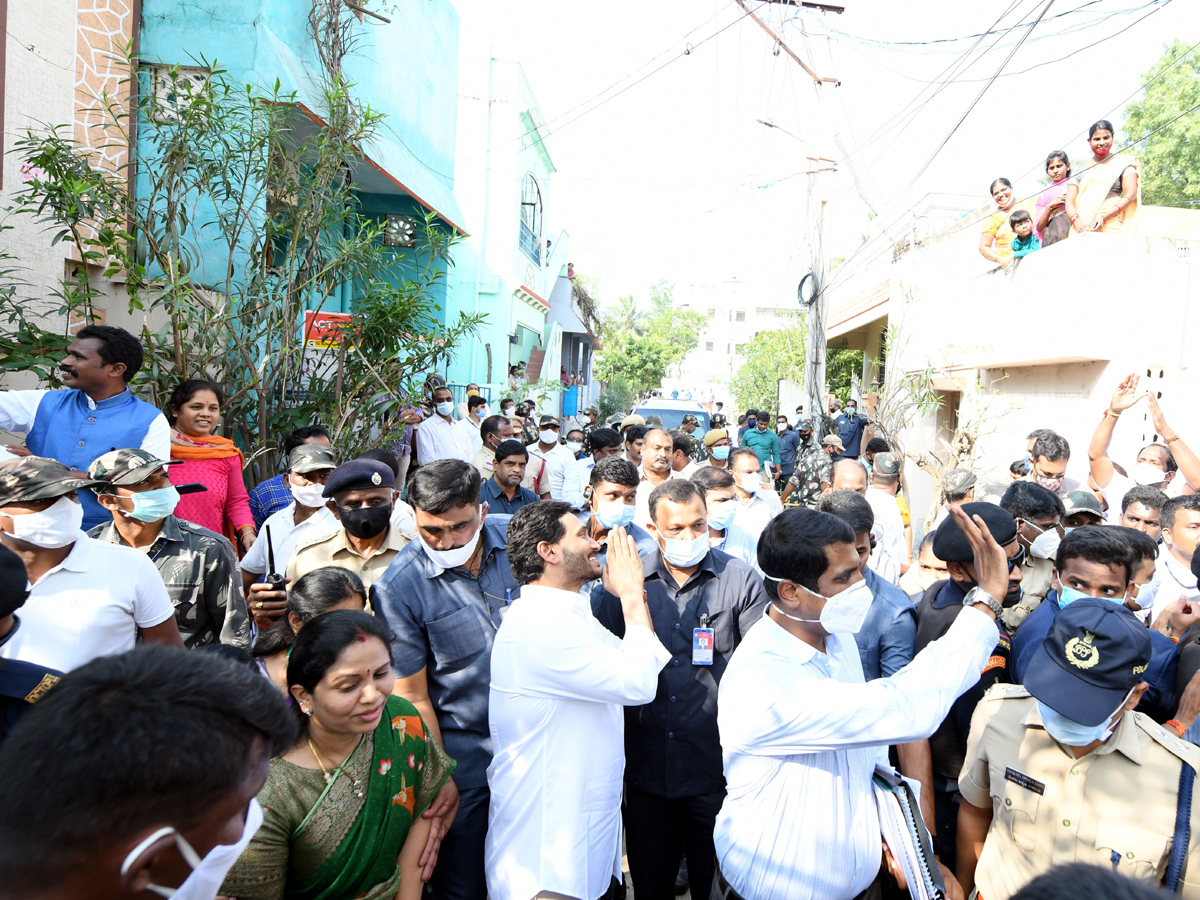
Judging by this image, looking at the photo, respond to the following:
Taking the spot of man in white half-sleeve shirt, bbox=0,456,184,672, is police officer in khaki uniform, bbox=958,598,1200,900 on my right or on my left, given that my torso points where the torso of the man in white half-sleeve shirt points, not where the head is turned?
on my left

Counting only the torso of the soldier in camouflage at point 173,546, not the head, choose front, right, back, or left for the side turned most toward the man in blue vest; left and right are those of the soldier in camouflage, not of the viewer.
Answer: back

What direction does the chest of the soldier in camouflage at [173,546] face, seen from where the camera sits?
toward the camera

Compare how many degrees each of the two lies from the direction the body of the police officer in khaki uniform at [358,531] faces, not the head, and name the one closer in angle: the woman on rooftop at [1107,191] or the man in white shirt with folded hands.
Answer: the man in white shirt with folded hands

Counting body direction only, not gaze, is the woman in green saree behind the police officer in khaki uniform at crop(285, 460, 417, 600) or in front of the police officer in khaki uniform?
in front

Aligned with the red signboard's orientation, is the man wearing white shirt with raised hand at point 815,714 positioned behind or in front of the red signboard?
in front

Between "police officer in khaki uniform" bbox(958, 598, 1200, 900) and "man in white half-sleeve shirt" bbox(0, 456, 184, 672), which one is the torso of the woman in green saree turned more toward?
the police officer in khaki uniform

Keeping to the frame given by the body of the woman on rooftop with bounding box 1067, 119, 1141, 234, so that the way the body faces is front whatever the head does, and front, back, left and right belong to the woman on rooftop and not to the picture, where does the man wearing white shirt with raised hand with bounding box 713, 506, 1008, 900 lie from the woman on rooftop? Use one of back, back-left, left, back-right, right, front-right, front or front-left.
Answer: front

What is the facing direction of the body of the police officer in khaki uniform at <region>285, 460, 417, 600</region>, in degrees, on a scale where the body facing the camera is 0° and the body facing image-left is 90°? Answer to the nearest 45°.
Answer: approximately 0°

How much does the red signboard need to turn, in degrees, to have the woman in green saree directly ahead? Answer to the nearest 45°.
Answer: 0° — it already faces them

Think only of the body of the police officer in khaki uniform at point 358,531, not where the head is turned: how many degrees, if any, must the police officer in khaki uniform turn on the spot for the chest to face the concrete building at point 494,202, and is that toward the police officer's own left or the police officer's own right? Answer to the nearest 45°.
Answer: approximately 180°

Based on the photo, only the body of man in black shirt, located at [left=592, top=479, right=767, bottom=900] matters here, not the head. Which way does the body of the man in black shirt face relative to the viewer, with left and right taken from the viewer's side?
facing the viewer
